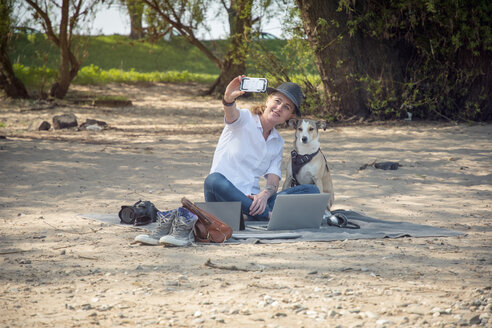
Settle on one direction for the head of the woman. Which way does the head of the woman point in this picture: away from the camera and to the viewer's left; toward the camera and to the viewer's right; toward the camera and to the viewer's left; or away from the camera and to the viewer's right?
toward the camera and to the viewer's left

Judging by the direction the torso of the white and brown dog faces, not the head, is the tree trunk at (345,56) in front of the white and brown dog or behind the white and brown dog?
behind

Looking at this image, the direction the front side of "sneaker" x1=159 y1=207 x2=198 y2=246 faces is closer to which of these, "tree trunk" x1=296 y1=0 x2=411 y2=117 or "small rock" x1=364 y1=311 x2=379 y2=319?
the small rock

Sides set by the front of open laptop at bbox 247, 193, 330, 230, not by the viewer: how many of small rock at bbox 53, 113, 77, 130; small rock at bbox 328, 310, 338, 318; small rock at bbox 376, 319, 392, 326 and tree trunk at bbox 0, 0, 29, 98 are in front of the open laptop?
2

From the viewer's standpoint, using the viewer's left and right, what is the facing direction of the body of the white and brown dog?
facing the viewer

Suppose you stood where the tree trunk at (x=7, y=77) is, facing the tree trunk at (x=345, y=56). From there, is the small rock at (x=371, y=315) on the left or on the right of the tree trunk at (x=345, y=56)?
right

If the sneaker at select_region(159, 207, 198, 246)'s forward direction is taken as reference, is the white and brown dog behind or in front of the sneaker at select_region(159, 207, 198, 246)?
behind

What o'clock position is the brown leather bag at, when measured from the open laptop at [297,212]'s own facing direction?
The brown leather bag is roughly at 9 o'clock from the open laptop.

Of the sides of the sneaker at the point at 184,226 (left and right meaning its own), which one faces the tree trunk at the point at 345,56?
back

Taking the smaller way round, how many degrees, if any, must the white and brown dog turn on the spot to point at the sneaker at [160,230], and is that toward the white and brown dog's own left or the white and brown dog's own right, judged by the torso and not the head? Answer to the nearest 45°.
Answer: approximately 45° to the white and brown dog's own right

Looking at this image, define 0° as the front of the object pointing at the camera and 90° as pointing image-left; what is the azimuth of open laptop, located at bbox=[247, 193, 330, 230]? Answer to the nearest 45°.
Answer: approximately 135°

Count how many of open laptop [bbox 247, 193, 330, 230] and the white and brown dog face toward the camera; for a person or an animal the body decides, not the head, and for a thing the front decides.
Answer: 1

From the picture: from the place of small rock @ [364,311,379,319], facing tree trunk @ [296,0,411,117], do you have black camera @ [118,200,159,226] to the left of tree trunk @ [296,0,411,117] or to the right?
left

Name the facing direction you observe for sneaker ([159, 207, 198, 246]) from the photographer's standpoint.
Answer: facing the viewer and to the left of the viewer

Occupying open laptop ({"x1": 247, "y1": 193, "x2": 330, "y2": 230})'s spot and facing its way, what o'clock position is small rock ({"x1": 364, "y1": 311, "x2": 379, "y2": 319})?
The small rock is roughly at 7 o'clock from the open laptop.

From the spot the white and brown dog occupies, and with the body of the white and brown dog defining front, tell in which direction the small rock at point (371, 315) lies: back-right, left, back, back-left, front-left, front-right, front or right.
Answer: front

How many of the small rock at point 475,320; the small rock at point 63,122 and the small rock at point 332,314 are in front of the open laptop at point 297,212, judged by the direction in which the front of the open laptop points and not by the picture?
1
